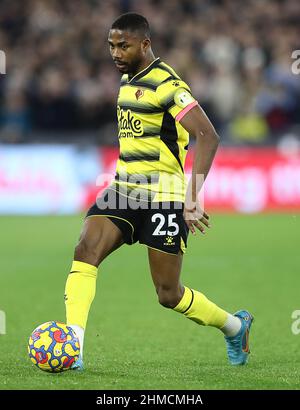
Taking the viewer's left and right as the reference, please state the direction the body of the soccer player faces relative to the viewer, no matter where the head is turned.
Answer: facing the viewer and to the left of the viewer

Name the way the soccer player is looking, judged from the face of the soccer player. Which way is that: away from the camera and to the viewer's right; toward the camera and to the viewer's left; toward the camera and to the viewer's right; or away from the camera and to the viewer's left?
toward the camera and to the viewer's left
